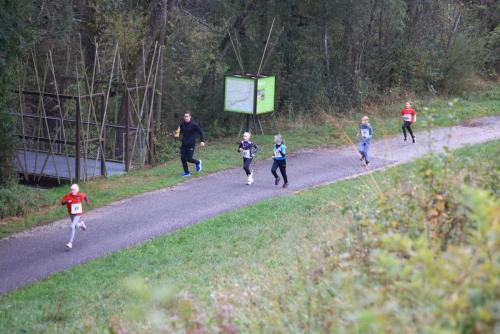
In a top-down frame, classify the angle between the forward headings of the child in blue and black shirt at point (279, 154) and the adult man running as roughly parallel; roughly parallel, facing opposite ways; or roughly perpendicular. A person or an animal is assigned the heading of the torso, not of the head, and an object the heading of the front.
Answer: roughly parallel

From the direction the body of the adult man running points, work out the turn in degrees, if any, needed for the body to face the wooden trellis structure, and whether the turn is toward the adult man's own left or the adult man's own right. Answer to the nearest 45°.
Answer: approximately 90° to the adult man's own right

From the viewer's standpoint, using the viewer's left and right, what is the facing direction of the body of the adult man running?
facing the viewer and to the left of the viewer

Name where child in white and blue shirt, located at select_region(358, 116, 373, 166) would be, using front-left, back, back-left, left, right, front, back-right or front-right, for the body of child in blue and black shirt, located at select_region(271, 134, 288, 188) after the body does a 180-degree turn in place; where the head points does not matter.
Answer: front

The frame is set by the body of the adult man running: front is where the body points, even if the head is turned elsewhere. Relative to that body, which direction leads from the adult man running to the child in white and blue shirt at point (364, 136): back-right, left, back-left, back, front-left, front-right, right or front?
back-left

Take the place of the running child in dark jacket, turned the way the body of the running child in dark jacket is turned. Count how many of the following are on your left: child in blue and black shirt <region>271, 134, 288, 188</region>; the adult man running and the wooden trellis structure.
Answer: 1

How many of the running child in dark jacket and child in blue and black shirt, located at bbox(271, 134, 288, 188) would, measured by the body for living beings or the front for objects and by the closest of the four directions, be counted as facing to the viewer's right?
0

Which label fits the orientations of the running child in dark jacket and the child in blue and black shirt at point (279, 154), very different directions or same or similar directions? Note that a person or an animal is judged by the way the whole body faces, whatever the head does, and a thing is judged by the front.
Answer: same or similar directions

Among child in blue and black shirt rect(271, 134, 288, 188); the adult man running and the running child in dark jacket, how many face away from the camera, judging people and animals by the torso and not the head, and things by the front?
0

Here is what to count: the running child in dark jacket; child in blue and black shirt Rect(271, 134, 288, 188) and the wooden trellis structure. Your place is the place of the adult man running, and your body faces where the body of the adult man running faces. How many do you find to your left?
2

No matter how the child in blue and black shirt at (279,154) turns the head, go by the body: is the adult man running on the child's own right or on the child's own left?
on the child's own right

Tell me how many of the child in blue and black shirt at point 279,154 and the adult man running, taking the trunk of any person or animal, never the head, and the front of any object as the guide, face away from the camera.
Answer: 0
